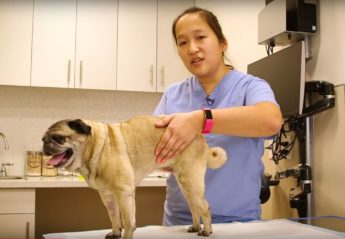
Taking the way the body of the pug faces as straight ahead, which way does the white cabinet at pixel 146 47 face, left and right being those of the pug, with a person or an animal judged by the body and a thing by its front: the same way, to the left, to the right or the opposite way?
to the left

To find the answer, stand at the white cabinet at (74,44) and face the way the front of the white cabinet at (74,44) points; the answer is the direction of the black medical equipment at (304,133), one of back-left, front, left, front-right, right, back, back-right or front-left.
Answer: front-left

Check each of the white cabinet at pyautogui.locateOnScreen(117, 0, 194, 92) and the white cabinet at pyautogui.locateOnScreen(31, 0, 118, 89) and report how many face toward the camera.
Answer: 2

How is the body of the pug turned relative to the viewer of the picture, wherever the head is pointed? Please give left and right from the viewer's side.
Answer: facing to the left of the viewer

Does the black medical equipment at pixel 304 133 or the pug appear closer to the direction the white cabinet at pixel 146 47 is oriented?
the pug

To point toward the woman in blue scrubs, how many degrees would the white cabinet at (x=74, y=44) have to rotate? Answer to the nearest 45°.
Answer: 0° — it already faces them

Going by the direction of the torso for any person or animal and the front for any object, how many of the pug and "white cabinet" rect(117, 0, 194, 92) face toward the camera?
1

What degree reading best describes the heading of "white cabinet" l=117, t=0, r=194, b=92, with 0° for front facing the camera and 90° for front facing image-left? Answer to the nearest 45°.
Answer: approximately 0°
